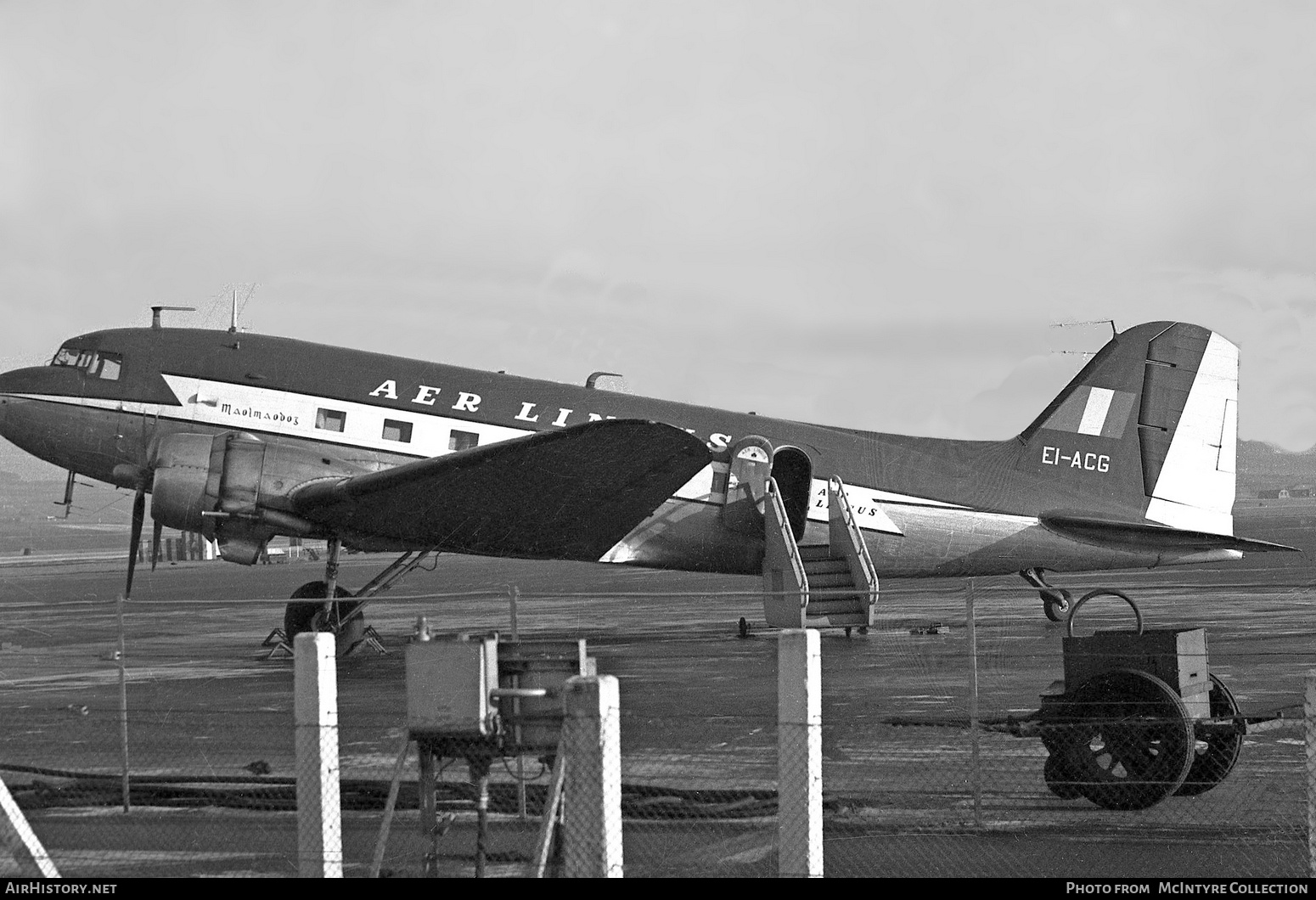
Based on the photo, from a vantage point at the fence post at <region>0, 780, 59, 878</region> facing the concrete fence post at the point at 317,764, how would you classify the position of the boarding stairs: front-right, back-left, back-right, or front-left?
front-left

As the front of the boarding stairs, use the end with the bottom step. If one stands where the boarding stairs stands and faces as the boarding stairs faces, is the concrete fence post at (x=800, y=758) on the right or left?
on its right

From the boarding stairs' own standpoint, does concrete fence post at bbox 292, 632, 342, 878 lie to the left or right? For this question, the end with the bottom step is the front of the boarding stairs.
on its right

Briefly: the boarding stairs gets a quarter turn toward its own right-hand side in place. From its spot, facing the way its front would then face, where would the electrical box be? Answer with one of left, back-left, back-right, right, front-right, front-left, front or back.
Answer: front-left

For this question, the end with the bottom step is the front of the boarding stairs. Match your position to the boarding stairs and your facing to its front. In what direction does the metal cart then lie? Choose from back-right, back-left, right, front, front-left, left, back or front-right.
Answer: front-right

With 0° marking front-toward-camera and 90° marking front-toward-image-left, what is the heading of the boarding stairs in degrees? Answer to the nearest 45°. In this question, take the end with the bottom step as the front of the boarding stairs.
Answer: approximately 315°

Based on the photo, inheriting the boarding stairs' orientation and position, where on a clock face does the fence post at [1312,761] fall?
The fence post is roughly at 1 o'clock from the boarding stairs.

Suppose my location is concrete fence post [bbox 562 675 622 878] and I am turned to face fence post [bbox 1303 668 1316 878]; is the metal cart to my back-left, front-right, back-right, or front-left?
front-left

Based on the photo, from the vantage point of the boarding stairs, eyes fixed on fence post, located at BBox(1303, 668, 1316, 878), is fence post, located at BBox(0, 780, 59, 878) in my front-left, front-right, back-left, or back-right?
front-right

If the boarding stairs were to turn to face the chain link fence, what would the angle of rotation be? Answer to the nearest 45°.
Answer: approximately 45° to its right

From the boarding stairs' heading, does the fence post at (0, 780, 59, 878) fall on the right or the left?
on its right
